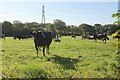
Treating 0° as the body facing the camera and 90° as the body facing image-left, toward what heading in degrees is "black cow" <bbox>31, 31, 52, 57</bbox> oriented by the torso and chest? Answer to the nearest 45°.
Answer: approximately 45°
